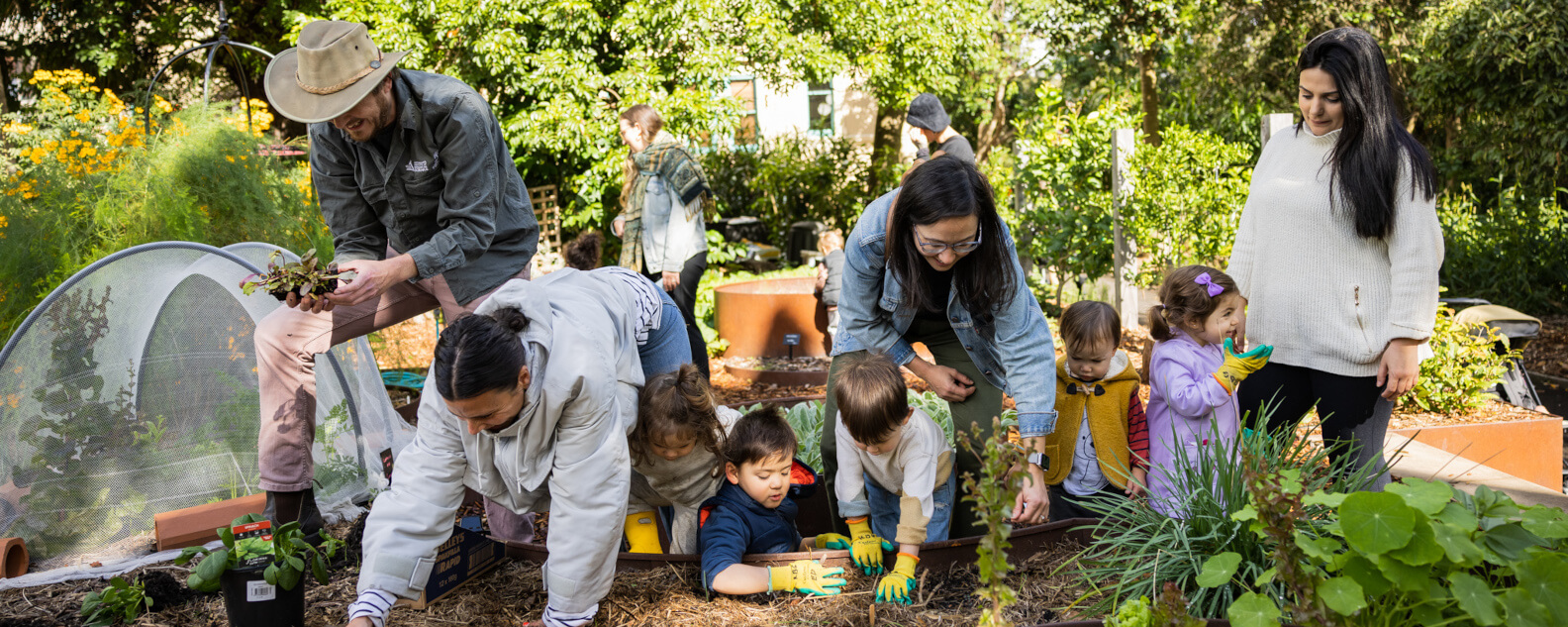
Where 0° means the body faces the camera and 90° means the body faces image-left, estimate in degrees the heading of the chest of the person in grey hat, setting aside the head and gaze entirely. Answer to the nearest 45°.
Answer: approximately 90°

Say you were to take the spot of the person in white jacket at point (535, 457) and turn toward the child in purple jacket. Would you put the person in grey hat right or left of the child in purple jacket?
left

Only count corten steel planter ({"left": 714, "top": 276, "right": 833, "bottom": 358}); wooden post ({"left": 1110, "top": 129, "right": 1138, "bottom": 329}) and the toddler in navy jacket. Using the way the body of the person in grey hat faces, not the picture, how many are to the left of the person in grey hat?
1

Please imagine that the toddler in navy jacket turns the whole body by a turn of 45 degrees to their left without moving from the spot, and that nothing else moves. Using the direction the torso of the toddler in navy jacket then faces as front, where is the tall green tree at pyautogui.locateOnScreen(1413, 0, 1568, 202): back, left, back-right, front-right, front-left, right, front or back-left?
front-left

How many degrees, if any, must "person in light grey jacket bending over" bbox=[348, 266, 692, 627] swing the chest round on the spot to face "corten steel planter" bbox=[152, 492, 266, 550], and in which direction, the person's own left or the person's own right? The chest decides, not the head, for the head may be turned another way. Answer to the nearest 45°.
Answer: approximately 90° to the person's own right
